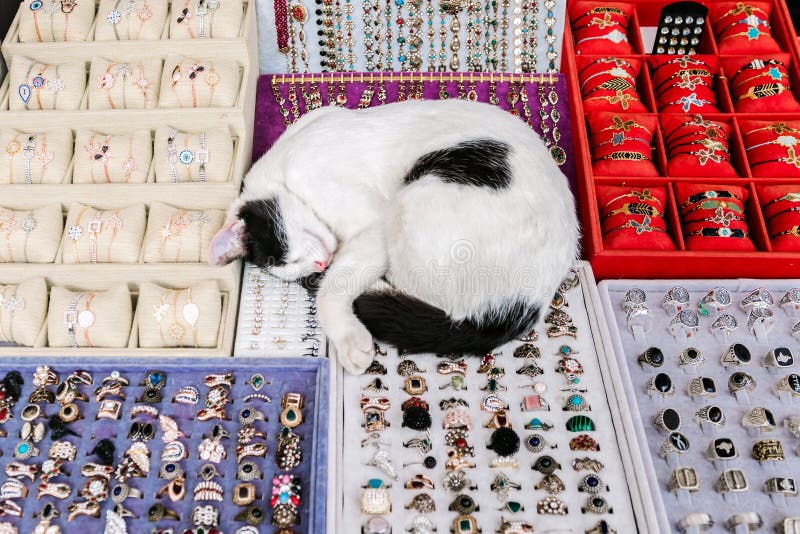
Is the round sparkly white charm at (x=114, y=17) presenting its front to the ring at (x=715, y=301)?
no

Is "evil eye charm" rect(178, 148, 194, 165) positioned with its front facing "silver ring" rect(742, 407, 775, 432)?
no

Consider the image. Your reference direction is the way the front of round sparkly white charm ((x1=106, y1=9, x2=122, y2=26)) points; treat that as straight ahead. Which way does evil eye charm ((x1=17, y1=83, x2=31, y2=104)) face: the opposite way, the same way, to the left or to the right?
the same way

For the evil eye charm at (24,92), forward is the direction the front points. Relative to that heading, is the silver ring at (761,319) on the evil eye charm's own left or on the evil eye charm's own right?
on the evil eye charm's own left

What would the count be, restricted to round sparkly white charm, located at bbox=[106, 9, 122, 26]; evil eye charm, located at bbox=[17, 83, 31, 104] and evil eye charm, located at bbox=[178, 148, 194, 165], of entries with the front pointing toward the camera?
3

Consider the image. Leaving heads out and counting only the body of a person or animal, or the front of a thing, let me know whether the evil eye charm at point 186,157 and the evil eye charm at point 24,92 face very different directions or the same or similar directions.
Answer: same or similar directions

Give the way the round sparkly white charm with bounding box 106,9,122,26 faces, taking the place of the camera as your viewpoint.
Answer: facing the viewer

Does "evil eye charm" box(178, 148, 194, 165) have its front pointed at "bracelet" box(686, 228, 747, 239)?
no

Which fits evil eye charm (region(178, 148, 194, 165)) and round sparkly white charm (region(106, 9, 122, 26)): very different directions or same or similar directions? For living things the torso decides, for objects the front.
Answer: same or similar directions

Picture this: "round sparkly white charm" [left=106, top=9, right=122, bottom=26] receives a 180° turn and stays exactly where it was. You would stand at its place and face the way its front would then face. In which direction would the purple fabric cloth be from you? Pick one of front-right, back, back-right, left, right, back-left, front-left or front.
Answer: right

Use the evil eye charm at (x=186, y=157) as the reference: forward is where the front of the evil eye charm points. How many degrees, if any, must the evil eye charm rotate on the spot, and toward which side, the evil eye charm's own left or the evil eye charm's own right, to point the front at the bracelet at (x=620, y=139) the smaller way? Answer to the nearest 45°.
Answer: approximately 90° to the evil eye charm's own left

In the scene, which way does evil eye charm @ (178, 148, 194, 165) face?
toward the camera
